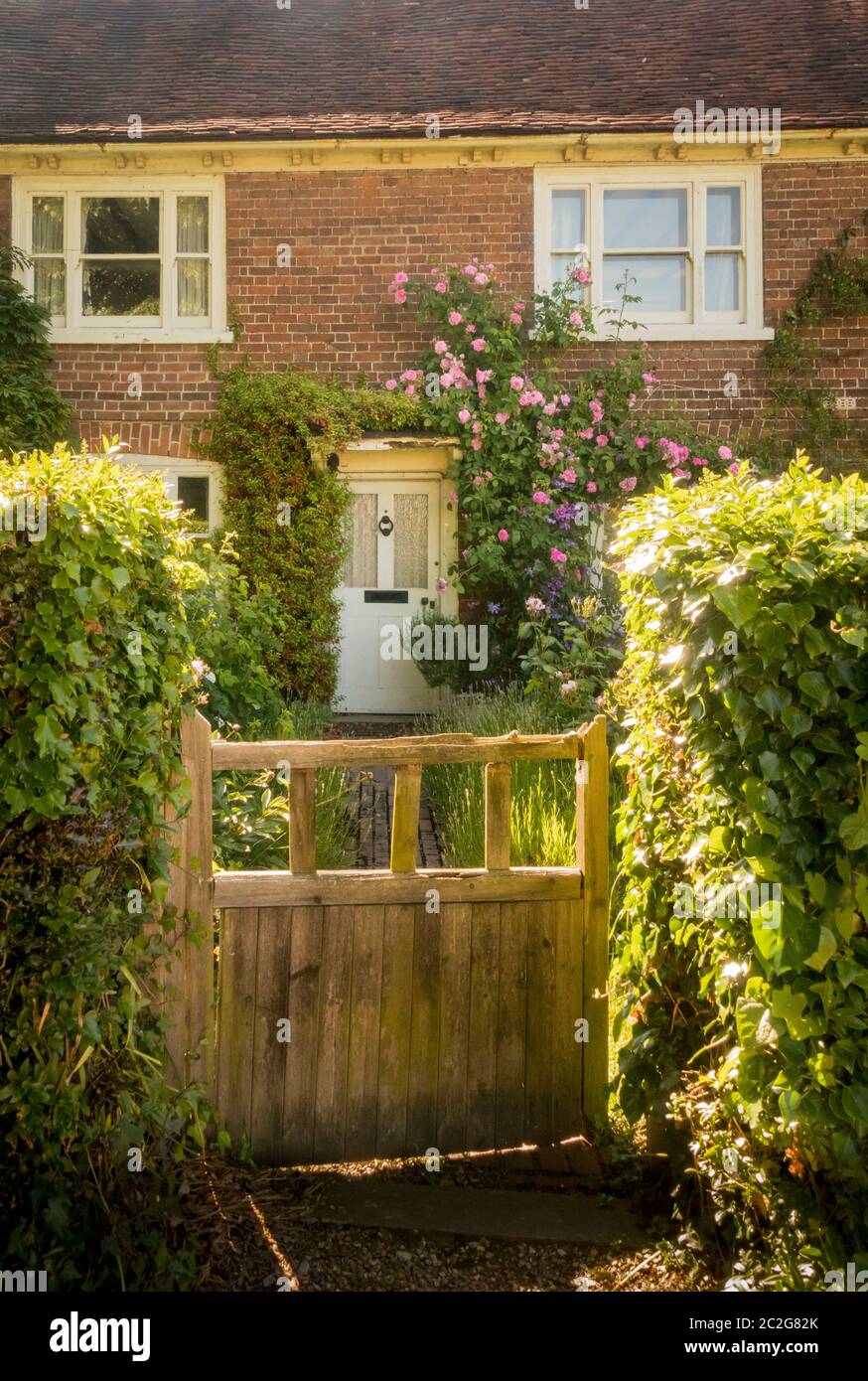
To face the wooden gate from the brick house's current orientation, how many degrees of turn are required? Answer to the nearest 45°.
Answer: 0° — it already faces it

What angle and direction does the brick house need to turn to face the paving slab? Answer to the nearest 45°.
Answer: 0° — it already faces it

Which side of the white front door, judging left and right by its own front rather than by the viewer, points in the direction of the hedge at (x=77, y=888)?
front

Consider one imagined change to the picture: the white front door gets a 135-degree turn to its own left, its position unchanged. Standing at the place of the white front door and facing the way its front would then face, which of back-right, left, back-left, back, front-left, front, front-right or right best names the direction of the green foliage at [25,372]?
back-left

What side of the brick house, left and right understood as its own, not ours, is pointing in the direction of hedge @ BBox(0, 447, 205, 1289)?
front

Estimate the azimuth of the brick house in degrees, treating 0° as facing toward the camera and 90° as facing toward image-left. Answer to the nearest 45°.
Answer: approximately 0°

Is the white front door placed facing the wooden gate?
yes

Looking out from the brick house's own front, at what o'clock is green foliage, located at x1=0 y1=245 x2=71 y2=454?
The green foliage is roughly at 3 o'clock from the brick house.
